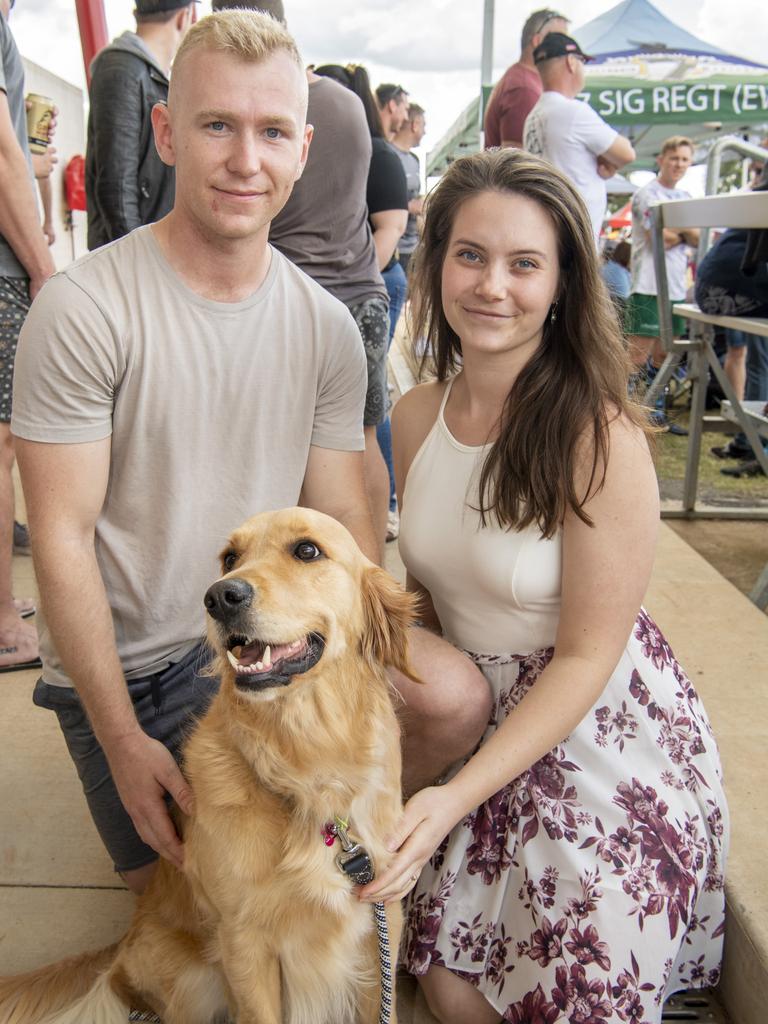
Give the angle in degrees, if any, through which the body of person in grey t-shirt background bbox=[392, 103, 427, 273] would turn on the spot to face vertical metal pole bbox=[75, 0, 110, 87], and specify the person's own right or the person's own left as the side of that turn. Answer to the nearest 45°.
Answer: approximately 135° to the person's own right

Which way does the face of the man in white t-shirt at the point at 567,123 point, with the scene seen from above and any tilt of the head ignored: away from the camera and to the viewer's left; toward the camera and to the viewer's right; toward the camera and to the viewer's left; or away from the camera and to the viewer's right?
away from the camera and to the viewer's right

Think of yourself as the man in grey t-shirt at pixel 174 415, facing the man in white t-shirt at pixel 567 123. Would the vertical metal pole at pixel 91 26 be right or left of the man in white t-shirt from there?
left

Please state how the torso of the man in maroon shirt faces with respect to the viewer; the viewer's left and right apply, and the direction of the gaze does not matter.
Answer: facing to the right of the viewer

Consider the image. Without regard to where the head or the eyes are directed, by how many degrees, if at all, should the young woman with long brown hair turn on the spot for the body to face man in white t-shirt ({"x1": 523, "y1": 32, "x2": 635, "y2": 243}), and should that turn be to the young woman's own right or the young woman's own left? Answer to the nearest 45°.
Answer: approximately 135° to the young woman's own right

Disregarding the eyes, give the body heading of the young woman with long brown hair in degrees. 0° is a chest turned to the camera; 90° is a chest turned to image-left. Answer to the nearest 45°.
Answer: approximately 45°
